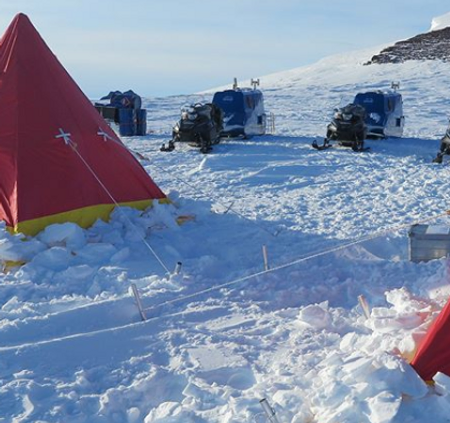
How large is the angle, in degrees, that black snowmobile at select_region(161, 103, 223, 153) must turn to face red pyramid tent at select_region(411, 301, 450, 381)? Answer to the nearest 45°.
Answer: approximately 45° to its left

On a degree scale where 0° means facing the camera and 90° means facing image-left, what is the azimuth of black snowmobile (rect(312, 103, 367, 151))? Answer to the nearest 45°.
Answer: approximately 45°

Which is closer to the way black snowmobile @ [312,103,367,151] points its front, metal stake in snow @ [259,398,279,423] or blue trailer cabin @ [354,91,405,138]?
the metal stake in snow

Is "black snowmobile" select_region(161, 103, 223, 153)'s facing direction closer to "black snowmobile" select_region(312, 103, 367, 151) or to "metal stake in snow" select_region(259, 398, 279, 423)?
the metal stake in snow

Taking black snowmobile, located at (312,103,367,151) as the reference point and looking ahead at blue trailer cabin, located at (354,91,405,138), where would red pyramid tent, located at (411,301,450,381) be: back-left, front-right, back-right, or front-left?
back-right

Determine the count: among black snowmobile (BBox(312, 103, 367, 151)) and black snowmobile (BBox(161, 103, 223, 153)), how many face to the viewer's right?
0

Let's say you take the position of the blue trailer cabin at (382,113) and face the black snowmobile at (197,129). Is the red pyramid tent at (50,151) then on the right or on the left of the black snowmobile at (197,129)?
left

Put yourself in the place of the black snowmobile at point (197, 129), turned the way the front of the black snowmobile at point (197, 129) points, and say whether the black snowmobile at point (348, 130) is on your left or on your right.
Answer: on your left

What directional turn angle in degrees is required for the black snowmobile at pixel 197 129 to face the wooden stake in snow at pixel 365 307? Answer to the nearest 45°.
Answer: approximately 45° to its left

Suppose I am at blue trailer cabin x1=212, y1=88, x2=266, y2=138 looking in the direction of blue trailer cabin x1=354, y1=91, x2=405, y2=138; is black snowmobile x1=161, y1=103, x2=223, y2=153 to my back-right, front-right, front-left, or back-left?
back-right

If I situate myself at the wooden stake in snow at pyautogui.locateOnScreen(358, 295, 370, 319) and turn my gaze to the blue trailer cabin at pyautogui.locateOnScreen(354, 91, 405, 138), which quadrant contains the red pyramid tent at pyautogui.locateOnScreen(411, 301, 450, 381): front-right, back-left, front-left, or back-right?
back-right

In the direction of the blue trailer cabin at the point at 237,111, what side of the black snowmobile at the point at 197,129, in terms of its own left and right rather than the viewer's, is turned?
back

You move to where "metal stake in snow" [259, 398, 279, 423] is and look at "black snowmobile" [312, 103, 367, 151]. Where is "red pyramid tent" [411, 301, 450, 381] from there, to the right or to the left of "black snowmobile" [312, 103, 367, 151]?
right
